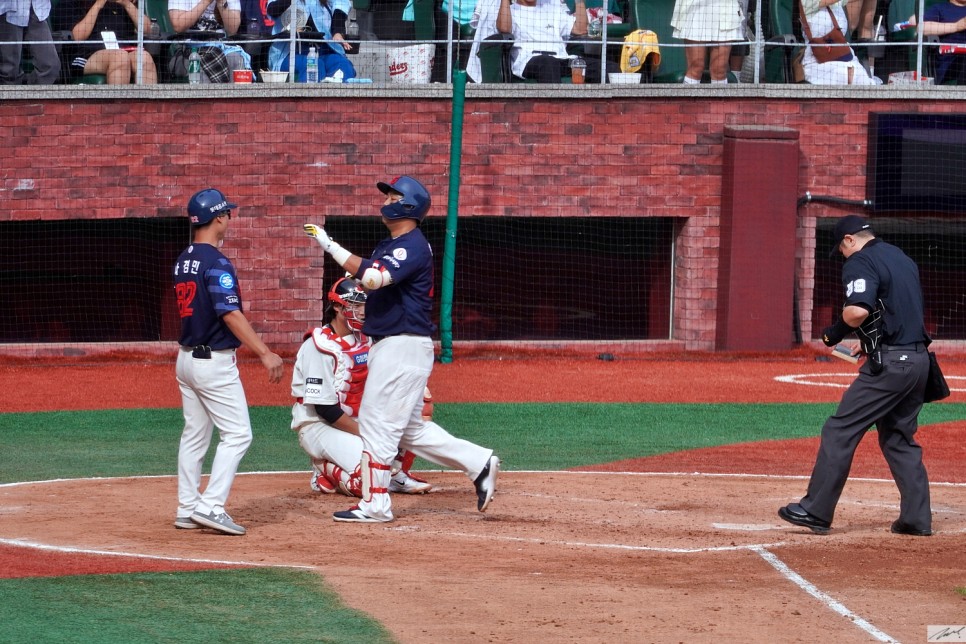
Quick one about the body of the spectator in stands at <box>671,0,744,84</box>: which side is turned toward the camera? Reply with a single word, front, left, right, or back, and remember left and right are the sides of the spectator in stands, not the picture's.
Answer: front

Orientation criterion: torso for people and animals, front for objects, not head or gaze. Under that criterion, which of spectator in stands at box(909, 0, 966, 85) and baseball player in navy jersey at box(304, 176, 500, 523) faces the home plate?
the spectator in stands

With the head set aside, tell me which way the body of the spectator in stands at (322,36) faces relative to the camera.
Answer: toward the camera

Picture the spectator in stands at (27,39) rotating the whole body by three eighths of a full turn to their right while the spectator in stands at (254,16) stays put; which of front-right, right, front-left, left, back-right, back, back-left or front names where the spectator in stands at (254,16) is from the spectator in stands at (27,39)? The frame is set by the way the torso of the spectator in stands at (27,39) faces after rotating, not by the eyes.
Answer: back-right

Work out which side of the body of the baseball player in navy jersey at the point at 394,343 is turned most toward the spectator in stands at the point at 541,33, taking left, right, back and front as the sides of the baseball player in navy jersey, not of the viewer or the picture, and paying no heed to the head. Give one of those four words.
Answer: right

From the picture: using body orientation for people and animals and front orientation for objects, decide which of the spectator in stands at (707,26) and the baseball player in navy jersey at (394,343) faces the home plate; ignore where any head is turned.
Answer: the spectator in stands

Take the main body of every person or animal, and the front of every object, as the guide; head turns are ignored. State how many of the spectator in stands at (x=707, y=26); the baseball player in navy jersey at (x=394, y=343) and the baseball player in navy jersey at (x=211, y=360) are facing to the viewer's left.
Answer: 1

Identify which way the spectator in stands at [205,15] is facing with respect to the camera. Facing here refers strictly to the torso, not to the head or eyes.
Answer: toward the camera

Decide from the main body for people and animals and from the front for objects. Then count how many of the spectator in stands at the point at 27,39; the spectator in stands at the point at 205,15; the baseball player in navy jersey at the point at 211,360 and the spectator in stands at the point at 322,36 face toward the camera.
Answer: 3

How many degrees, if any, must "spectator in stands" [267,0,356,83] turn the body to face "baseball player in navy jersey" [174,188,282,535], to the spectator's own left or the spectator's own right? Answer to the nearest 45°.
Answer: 0° — they already face them

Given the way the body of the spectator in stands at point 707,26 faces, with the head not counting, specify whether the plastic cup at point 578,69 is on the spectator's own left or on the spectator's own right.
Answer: on the spectator's own right

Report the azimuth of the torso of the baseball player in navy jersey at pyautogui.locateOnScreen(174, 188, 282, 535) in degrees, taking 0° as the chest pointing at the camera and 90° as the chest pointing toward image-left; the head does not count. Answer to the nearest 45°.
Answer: approximately 225°

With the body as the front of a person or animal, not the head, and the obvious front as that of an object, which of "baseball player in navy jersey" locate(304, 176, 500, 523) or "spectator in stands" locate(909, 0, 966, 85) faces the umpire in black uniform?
the spectator in stands

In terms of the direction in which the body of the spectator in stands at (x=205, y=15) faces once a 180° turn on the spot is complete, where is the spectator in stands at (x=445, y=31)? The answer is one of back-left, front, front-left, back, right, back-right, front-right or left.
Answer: right

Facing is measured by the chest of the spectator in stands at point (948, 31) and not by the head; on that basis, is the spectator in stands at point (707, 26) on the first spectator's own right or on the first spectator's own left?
on the first spectator's own right

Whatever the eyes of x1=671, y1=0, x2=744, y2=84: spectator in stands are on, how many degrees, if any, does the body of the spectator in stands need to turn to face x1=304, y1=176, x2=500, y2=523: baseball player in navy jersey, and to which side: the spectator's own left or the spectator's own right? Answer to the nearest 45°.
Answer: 0° — they already face them

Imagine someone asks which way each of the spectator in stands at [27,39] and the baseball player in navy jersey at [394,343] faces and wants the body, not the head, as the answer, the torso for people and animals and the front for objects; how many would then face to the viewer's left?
1
